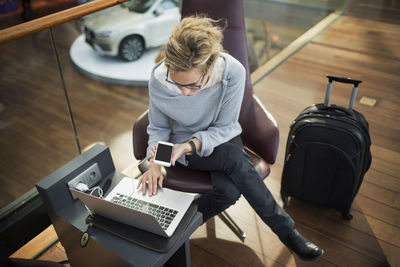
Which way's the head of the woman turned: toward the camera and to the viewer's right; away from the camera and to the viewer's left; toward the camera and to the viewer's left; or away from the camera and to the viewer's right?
toward the camera and to the viewer's left

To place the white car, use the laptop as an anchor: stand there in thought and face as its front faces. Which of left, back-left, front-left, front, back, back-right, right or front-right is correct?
front-left

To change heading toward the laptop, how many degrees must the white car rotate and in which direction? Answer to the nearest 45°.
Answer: approximately 45° to its left

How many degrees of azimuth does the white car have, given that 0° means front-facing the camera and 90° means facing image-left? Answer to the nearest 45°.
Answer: approximately 45°

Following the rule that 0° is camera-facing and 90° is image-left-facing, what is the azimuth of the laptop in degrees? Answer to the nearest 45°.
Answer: approximately 225°

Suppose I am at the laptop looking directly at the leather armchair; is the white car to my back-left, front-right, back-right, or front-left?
front-left

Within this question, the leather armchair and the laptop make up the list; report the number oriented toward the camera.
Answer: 1

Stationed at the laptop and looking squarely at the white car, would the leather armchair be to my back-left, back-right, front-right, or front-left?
front-right

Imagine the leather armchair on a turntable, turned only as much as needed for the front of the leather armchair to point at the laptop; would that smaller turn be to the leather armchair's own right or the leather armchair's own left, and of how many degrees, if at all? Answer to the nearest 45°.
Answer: approximately 45° to the leather armchair's own right

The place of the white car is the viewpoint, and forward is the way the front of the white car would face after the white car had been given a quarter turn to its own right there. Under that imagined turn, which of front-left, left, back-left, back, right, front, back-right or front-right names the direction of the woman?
back-left

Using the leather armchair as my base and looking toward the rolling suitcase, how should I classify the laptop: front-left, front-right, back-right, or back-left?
back-right

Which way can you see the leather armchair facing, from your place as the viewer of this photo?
facing the viewer
